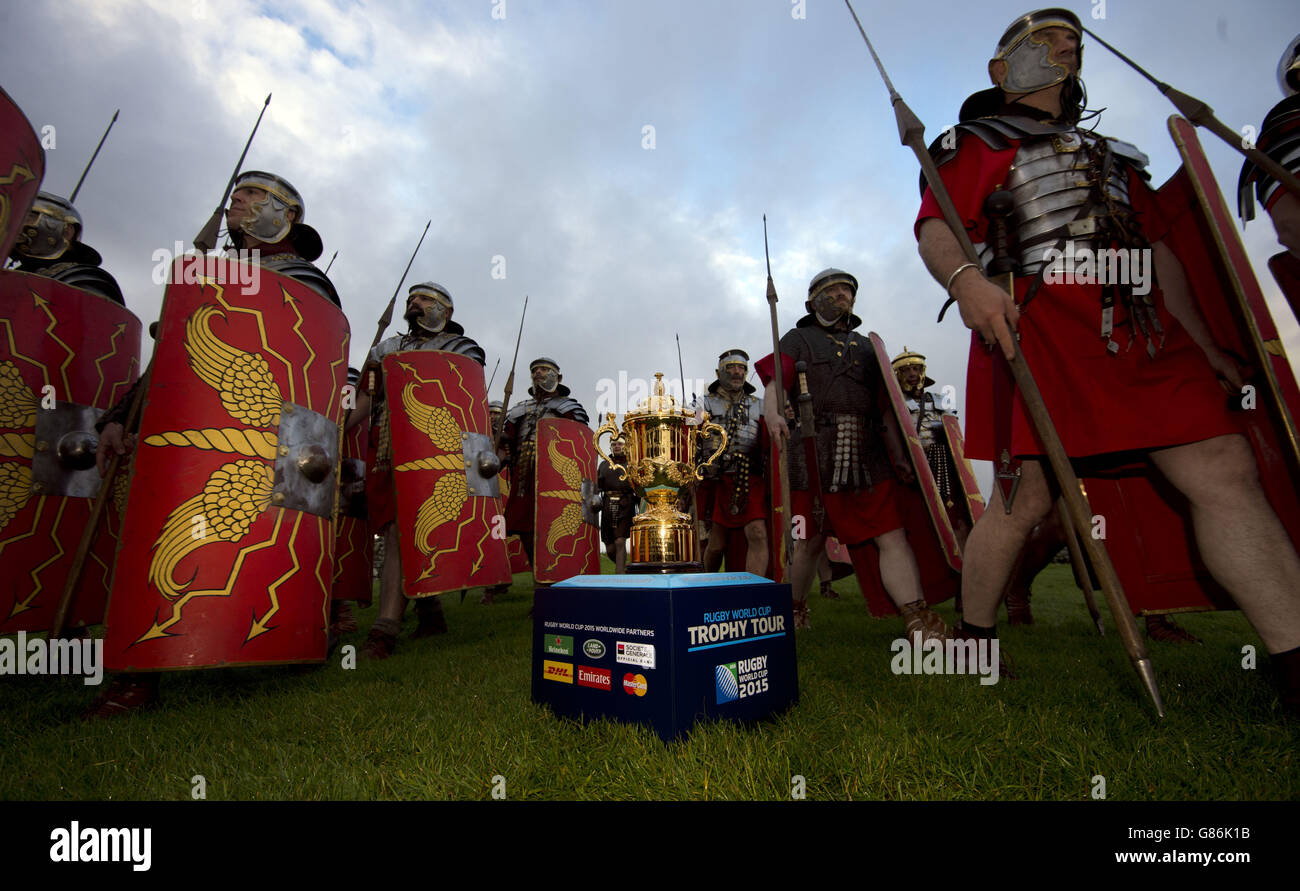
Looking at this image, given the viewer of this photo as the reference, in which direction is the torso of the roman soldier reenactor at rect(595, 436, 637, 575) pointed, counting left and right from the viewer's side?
facing the viewer

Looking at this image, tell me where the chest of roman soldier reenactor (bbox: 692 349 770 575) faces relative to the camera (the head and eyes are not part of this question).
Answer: toward the camera

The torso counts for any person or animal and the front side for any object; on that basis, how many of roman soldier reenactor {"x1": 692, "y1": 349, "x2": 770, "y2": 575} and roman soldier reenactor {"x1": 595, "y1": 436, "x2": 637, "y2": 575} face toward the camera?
2

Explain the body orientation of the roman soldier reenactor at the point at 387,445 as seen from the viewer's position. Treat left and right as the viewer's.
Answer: facing the viewer and to the left of the viewer

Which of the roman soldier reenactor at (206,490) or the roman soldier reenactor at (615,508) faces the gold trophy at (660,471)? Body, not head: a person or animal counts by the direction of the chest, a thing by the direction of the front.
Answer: the roman soldier reenactor at (615,508)

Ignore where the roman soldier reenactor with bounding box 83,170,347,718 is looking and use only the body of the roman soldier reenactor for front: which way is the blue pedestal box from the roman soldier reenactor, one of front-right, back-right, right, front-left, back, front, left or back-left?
left

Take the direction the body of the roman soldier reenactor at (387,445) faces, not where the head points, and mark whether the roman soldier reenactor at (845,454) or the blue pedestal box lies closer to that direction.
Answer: the blue pedestal box

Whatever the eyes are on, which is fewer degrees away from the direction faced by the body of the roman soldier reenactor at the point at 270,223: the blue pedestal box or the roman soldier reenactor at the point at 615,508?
the blue pedestal box
